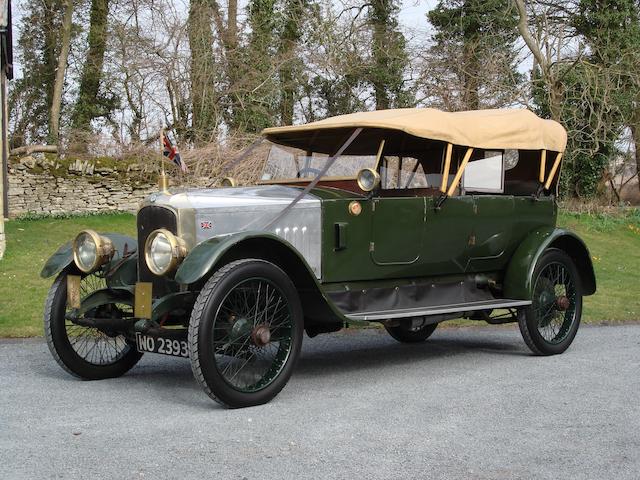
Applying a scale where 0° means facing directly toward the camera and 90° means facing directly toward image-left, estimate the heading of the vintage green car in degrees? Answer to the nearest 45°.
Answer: approximately 45°

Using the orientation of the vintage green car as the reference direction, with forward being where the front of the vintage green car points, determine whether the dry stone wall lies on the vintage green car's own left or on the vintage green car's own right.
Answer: on the vintage green car's own right
